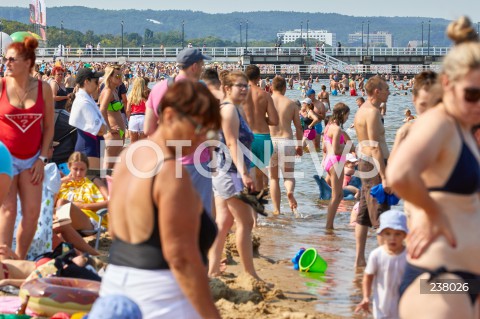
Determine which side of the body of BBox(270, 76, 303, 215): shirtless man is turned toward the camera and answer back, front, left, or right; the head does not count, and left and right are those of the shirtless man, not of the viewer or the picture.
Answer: back

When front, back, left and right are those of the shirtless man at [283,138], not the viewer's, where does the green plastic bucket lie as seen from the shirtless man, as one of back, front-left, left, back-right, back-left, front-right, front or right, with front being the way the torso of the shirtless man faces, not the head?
back

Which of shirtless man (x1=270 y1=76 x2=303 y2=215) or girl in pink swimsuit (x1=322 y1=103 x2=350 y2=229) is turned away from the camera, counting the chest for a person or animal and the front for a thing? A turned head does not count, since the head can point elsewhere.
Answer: the shirtless man

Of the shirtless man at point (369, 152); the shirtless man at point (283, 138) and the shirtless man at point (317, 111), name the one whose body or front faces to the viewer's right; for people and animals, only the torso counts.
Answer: the shirtless man at point (369, 152)
